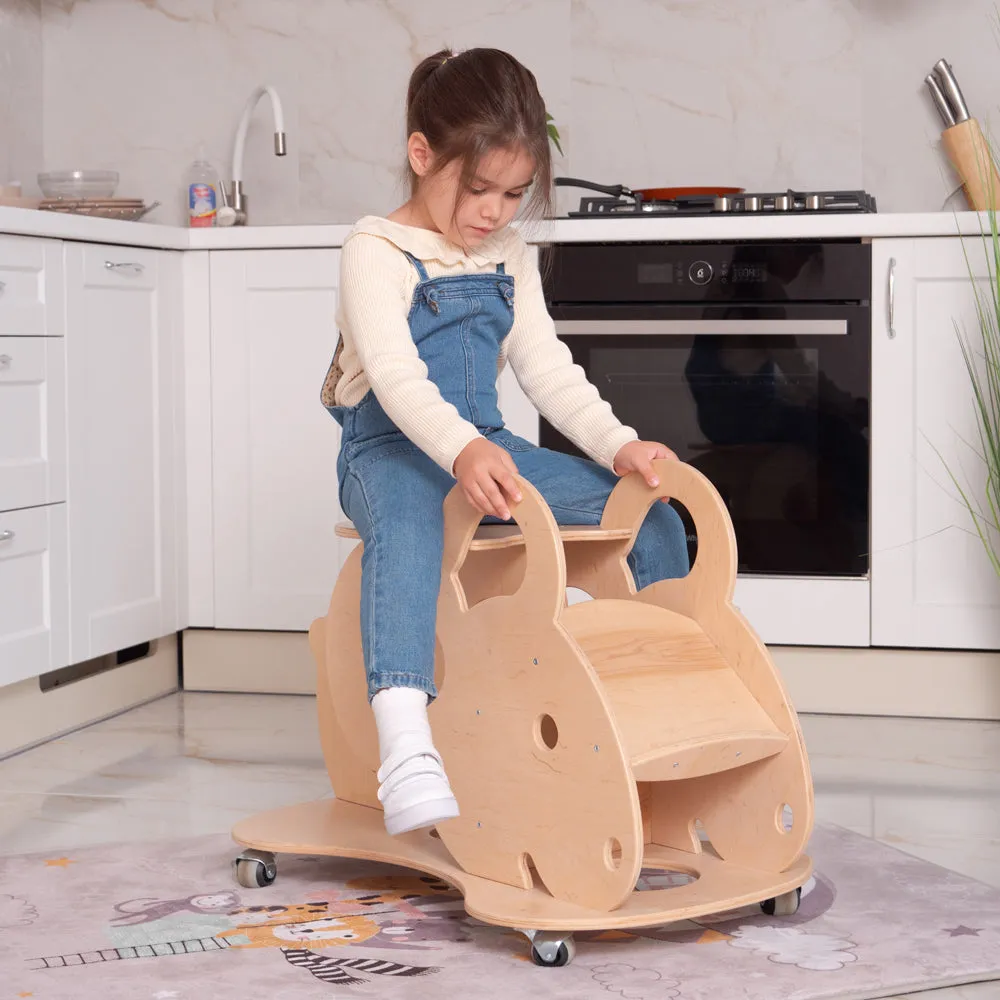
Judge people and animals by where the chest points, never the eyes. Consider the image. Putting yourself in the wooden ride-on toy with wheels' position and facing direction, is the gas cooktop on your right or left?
on your left

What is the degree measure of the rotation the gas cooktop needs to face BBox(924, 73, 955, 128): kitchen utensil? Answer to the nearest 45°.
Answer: approximately 135° to its left

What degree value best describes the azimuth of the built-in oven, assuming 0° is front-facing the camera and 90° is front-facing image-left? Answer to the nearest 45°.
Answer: approximately 0°

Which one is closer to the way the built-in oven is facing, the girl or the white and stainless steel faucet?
the girl

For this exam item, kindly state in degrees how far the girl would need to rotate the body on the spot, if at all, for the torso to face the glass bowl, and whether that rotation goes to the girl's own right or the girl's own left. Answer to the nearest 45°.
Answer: approximately 180°

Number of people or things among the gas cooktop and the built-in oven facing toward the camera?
2

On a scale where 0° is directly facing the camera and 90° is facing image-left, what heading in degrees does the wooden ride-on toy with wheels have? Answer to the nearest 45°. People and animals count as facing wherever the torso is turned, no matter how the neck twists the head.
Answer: approximately 315°

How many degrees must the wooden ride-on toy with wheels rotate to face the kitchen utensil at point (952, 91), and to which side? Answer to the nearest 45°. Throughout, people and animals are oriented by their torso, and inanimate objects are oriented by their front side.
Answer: approximately 90° to its left

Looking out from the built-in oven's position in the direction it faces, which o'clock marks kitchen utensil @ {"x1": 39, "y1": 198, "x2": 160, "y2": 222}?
The kitchen utensil is roughly at 3 o'clock from the built-in oven.

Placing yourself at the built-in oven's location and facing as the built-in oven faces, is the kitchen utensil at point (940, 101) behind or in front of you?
behind
